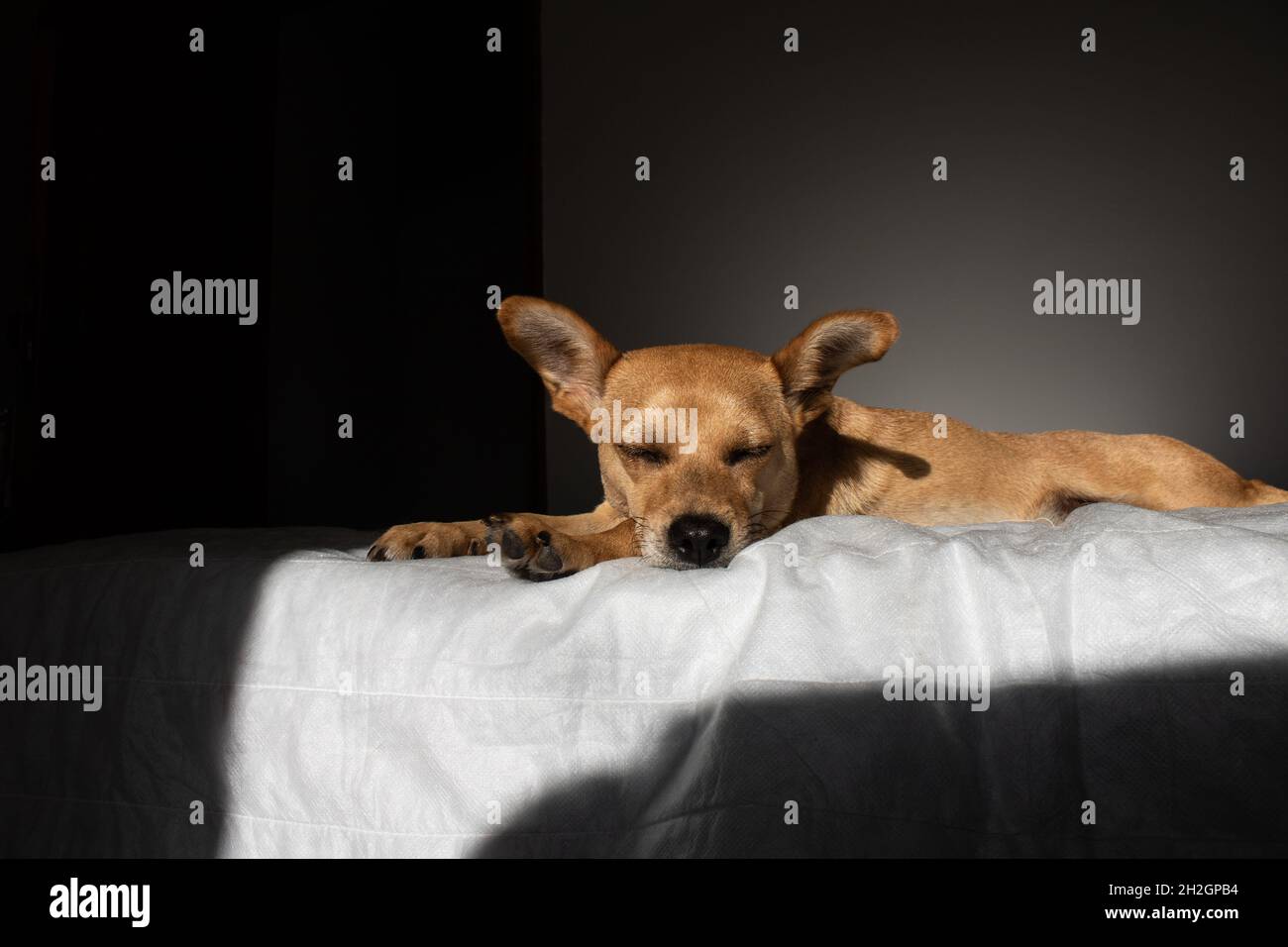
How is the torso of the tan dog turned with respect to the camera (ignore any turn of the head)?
to the viewer's left
